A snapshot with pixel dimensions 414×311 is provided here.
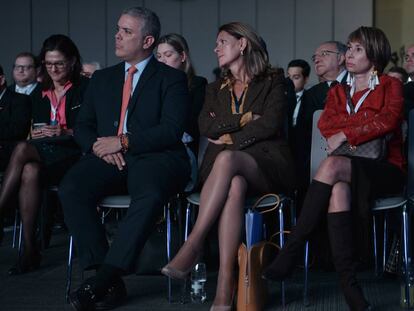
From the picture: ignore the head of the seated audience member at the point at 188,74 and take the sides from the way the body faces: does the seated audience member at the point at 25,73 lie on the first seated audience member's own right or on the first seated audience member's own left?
on the first seated audience member's own right

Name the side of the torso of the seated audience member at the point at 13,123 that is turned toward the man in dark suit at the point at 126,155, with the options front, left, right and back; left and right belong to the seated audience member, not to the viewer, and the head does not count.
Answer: left

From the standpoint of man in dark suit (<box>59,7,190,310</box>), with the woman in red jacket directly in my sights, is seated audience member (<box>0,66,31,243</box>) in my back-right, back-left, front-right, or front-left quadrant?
back-left

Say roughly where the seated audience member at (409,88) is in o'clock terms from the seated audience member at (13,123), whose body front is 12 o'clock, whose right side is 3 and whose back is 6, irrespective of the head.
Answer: the seated audience member at (409,88) is roughly at 8 o'clock from the seated audience member at (13,123).

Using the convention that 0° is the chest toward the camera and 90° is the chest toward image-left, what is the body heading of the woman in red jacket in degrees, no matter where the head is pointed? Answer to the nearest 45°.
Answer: approximately 45°

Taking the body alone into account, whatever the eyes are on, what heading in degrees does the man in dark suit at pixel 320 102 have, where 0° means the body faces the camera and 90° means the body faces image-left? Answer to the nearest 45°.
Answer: approximately 45°

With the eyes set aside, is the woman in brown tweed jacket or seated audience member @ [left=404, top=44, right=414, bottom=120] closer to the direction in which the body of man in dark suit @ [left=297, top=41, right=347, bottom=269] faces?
the woman in brown tweed jacket

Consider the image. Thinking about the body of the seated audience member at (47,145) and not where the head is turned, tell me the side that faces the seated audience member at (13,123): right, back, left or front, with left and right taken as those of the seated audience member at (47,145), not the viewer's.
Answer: right
